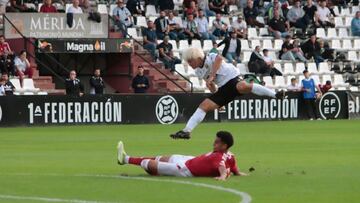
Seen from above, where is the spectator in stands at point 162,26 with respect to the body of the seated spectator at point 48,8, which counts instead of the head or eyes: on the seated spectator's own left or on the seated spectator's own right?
on the seated spectator's own left

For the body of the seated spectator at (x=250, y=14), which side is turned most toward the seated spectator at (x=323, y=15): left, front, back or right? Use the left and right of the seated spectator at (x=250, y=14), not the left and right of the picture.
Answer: left

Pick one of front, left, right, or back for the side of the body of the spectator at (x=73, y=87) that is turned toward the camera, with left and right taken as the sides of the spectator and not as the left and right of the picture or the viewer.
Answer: front

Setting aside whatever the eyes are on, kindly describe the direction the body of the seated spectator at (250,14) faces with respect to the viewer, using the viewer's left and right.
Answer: facing the viewer and to the right of the viewer

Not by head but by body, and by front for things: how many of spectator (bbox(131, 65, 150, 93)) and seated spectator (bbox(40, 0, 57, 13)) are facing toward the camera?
2

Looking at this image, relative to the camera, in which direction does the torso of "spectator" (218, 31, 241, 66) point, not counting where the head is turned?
toward the camera

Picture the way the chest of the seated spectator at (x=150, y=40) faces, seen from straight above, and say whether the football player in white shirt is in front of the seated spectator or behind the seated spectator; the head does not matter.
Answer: in front

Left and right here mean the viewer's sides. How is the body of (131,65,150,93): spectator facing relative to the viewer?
facing the viewer

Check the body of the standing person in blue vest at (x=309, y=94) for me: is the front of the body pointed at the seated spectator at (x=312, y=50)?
no

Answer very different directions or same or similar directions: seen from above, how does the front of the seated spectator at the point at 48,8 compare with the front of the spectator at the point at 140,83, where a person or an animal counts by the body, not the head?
same or similar directions

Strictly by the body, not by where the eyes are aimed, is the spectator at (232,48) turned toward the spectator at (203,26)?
no
